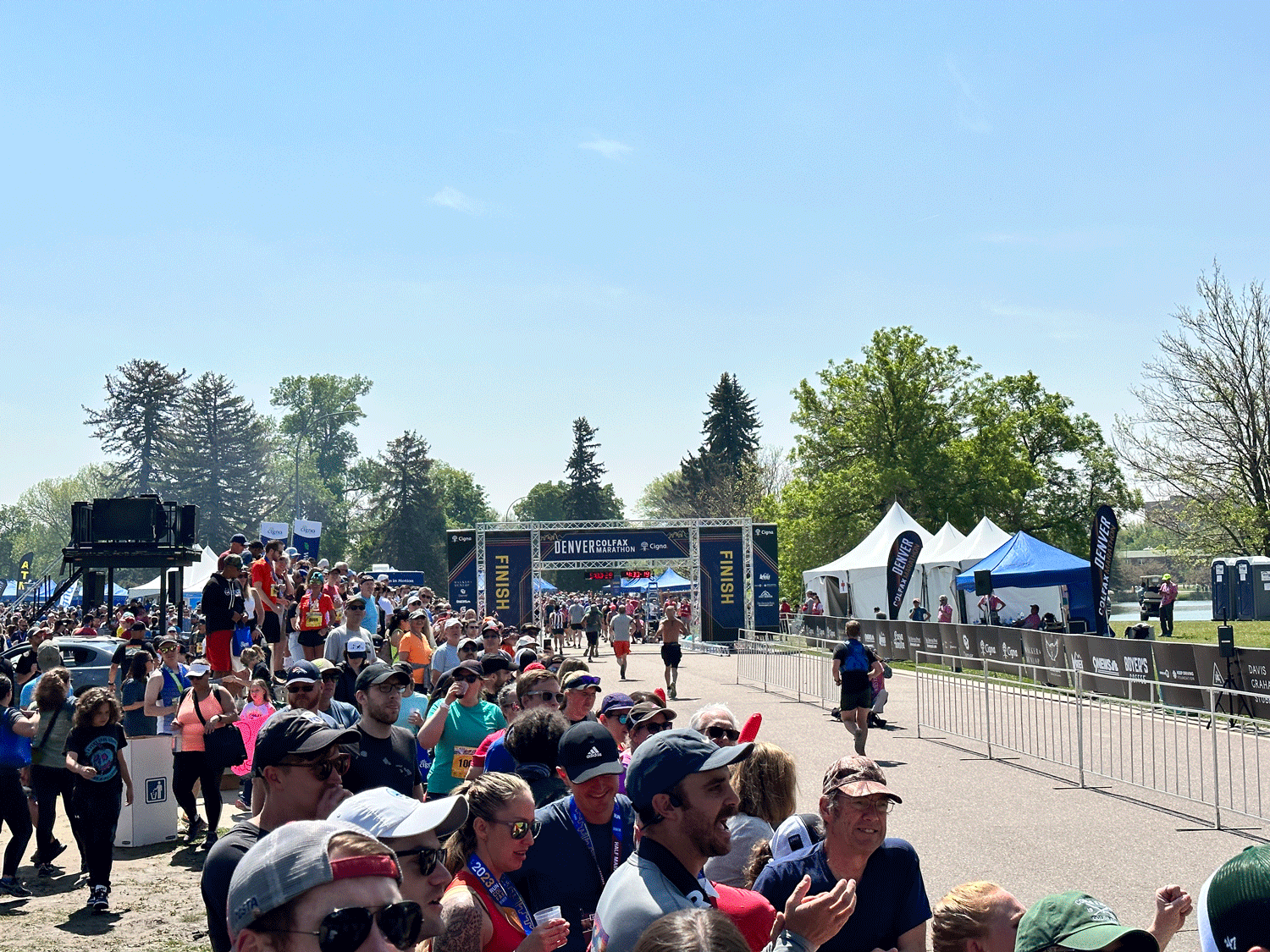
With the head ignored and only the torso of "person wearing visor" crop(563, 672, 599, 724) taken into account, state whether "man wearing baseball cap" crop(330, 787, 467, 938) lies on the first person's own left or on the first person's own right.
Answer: on the first person's own right

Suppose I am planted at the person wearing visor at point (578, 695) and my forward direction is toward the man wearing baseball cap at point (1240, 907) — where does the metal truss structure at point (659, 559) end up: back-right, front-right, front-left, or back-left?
back-left

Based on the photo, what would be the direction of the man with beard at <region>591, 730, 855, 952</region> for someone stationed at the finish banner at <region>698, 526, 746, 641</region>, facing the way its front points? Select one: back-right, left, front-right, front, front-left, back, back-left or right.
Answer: front

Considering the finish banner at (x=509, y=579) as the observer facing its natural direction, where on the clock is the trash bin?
The trash bin is roughly at 12 o'clock from the finish banner.

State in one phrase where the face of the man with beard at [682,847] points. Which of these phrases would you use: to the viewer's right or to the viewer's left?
to the viewer's right

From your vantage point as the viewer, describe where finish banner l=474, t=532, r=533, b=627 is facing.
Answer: facing the viewer

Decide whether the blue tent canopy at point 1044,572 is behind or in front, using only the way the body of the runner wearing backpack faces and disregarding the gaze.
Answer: in front

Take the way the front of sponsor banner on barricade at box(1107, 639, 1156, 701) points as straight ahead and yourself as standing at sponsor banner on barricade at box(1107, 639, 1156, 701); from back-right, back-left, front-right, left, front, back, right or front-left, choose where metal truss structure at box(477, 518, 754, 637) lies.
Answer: right

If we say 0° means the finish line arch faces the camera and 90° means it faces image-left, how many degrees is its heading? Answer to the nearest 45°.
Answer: approximately 0°

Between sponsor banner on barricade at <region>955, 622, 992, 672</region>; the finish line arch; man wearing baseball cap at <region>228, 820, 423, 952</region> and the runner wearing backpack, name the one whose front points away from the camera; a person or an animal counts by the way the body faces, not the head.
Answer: the runner wearing backpack

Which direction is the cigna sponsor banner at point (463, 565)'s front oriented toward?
toward the camera

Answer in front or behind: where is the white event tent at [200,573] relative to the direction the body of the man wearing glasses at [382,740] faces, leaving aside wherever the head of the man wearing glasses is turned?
behind
